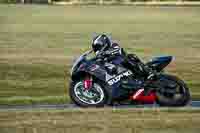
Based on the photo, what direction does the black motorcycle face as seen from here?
to the viewer's left

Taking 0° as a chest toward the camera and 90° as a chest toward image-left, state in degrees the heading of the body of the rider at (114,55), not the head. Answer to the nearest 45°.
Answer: approximately 90°
